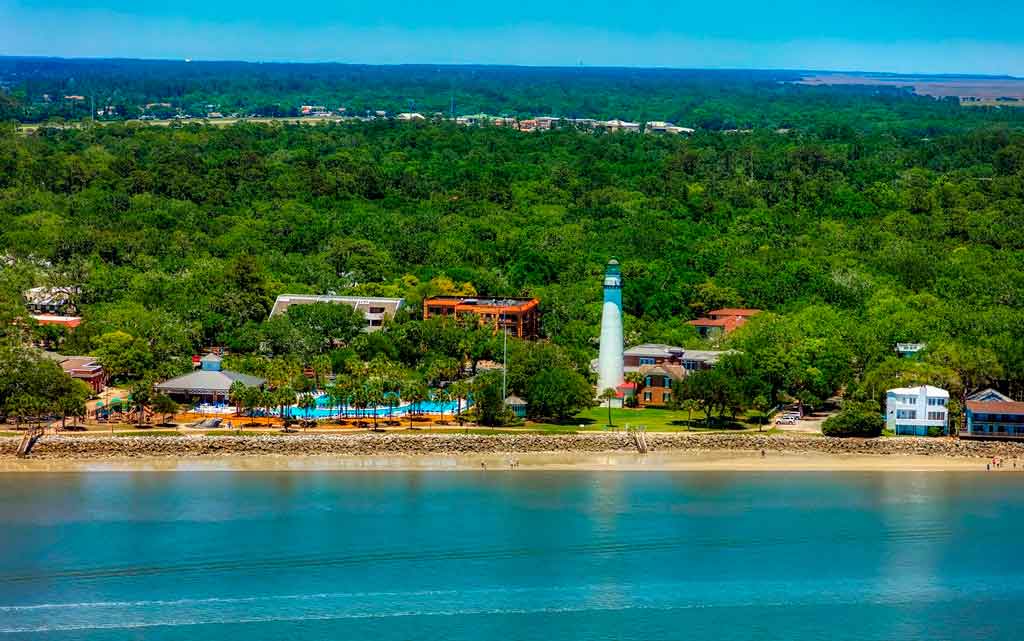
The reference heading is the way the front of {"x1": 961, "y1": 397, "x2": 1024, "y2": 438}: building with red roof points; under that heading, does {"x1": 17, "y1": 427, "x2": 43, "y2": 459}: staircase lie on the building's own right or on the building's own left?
on the building's own right

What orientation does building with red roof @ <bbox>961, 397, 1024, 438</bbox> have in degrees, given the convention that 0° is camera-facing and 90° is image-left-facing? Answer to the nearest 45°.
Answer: approximately 0°

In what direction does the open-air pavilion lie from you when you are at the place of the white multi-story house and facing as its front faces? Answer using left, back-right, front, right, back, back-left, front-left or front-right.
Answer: right

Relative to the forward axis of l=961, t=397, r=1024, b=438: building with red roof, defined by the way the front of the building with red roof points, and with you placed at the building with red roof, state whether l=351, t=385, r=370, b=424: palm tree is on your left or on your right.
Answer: on your right

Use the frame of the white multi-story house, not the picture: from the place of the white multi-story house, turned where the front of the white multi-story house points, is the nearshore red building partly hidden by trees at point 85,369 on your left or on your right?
on your right

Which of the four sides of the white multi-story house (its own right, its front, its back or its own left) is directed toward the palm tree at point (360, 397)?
right

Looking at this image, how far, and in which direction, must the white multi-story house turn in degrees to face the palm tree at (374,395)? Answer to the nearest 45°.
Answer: approximately 90° to its right

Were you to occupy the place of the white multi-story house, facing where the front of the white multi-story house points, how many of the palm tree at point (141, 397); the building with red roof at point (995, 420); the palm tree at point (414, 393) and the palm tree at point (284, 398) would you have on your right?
3

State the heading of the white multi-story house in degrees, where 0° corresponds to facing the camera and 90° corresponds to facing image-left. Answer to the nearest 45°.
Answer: approximately 0°

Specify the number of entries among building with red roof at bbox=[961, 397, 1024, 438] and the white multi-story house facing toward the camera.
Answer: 2

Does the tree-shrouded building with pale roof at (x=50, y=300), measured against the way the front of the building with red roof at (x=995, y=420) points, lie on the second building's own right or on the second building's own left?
on the second building's own right

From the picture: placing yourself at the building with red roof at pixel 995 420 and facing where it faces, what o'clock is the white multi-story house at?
The white multi-story house is roughly at 3 o'clock from the building with red roof.

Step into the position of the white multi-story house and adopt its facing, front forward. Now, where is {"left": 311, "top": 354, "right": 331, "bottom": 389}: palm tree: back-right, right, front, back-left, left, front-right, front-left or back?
right
